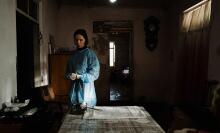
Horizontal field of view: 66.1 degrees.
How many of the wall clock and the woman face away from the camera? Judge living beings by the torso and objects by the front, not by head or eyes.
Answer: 0

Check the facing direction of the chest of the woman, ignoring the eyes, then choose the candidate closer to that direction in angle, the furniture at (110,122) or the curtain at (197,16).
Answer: the furniture

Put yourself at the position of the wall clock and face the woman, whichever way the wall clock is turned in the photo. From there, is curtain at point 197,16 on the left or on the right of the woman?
left

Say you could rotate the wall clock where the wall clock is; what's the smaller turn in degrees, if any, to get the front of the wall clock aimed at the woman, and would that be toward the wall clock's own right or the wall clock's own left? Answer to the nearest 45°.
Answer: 0° — it already faces them

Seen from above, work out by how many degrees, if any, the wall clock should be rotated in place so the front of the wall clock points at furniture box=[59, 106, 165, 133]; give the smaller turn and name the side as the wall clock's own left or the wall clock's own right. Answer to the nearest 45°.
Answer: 0° — it already faces it

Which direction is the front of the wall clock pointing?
toward the camera

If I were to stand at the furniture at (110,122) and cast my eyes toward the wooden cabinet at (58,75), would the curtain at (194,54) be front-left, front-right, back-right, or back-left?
front-right

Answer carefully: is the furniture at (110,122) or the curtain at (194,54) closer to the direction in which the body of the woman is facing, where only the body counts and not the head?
the furniture

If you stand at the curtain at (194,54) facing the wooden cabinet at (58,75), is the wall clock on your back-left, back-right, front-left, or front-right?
front-right

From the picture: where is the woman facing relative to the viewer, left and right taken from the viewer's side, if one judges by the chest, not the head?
facing the viewer and to the left of the viewer

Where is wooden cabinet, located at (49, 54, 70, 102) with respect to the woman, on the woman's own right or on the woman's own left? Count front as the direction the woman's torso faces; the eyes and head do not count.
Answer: on the woman's own right
